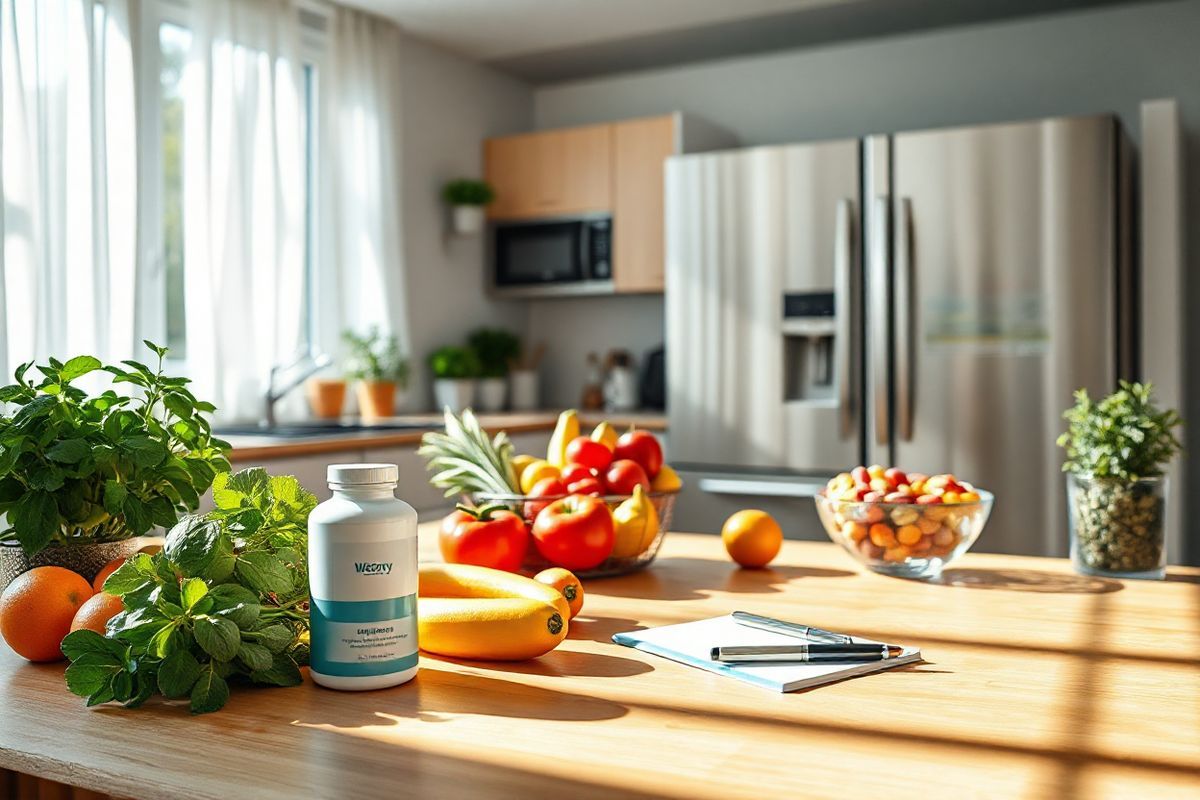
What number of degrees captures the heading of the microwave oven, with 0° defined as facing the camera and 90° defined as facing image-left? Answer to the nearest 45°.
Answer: approximately 0°

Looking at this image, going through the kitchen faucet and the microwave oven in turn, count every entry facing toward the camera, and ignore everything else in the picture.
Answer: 1

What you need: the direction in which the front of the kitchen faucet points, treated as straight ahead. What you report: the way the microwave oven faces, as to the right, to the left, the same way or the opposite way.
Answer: to the right

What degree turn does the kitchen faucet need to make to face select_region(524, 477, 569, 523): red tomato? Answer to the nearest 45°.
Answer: approximately 90° to its right

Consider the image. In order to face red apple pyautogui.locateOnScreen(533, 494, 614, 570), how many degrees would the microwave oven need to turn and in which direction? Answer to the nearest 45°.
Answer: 0° — it already faces it

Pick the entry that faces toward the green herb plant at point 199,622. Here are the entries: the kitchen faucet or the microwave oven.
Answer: the microwave oven

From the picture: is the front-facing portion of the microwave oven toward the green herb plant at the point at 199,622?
yes

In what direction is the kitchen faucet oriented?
to the viewer's right
